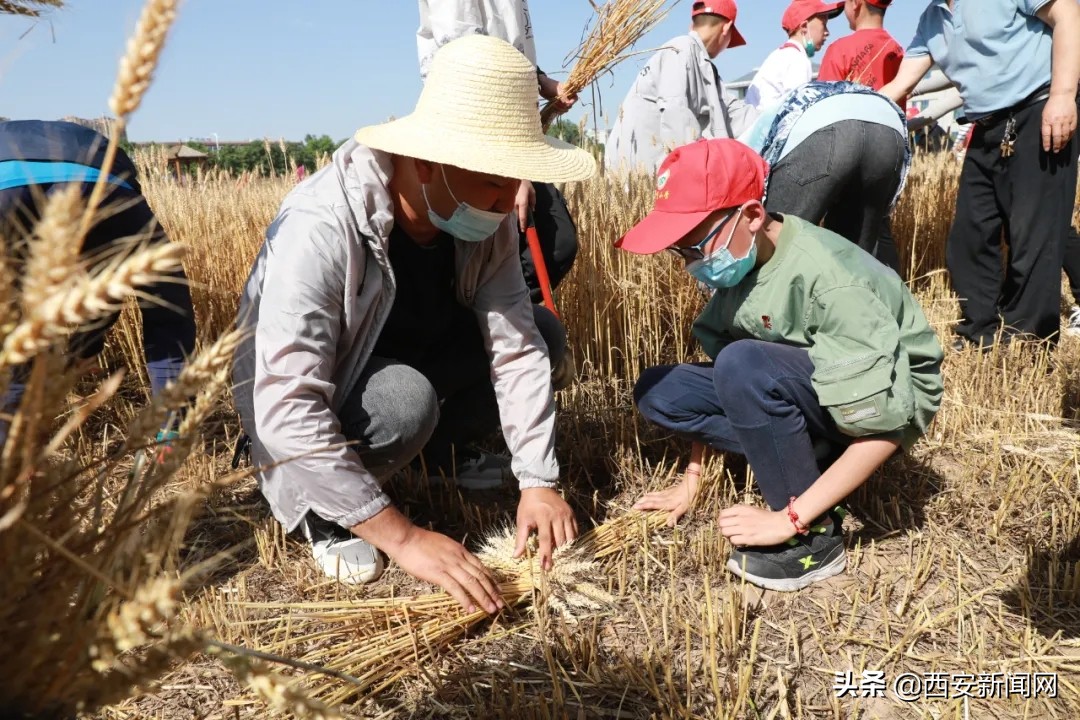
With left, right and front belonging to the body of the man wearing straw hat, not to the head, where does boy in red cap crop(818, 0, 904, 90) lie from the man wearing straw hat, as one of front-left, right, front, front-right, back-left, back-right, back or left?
left

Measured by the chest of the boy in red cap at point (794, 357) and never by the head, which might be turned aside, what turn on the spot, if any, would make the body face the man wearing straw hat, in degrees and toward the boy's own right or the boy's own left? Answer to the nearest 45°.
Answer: approximately 45° to the boy's own right

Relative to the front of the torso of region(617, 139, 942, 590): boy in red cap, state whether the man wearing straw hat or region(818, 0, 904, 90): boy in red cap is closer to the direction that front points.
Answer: the man wearing straw hat

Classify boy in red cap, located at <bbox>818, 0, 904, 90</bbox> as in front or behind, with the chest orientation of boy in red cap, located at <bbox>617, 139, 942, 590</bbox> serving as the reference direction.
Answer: behind

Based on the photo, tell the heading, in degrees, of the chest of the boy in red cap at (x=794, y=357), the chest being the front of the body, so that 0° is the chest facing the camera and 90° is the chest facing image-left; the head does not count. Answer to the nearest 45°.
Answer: approximately 45°

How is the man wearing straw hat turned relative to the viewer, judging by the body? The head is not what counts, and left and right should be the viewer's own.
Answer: facing the viewer and to the right of the viewer

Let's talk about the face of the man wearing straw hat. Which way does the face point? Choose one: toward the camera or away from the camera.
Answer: toward the camera

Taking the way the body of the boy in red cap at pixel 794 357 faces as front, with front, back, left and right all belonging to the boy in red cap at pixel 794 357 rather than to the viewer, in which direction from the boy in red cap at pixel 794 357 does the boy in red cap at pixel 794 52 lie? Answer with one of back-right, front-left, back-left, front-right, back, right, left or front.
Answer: back-right
